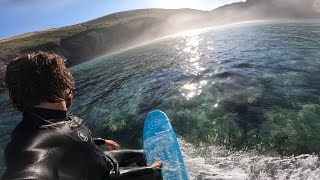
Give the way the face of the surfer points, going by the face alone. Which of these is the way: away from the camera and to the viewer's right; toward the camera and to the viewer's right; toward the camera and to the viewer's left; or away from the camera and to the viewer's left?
away from the camera and to the viewer's right

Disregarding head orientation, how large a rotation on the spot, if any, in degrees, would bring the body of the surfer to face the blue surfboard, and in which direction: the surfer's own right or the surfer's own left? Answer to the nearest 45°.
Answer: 0° — they already face it

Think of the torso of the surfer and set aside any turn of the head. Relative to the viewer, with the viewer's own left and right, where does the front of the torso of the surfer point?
facing away from the viewer and to the right of the viewer
